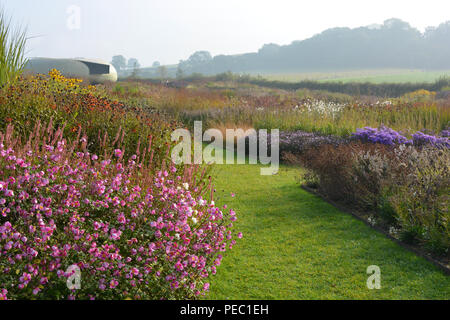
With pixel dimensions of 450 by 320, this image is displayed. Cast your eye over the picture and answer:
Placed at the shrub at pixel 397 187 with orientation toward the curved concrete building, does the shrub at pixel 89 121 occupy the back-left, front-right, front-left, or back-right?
front-left

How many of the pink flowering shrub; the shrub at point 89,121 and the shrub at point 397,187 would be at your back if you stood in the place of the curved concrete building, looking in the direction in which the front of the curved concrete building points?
0

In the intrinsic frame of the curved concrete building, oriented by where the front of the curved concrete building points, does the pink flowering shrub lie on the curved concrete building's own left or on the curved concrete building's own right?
on the curved concrete building's own right

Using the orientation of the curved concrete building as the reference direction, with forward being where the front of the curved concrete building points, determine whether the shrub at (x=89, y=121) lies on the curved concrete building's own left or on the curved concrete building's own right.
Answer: on the curved concrete building's own right

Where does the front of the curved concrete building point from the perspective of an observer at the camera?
facing the viewer and to the right of the viewer

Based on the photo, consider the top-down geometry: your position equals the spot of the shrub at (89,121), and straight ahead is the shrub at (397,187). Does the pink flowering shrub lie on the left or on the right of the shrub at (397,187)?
right

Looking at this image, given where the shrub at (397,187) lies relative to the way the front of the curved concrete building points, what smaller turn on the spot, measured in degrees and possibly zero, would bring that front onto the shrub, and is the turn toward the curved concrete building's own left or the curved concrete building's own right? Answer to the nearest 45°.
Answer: approximately 45° to the curved concrete building's own right
